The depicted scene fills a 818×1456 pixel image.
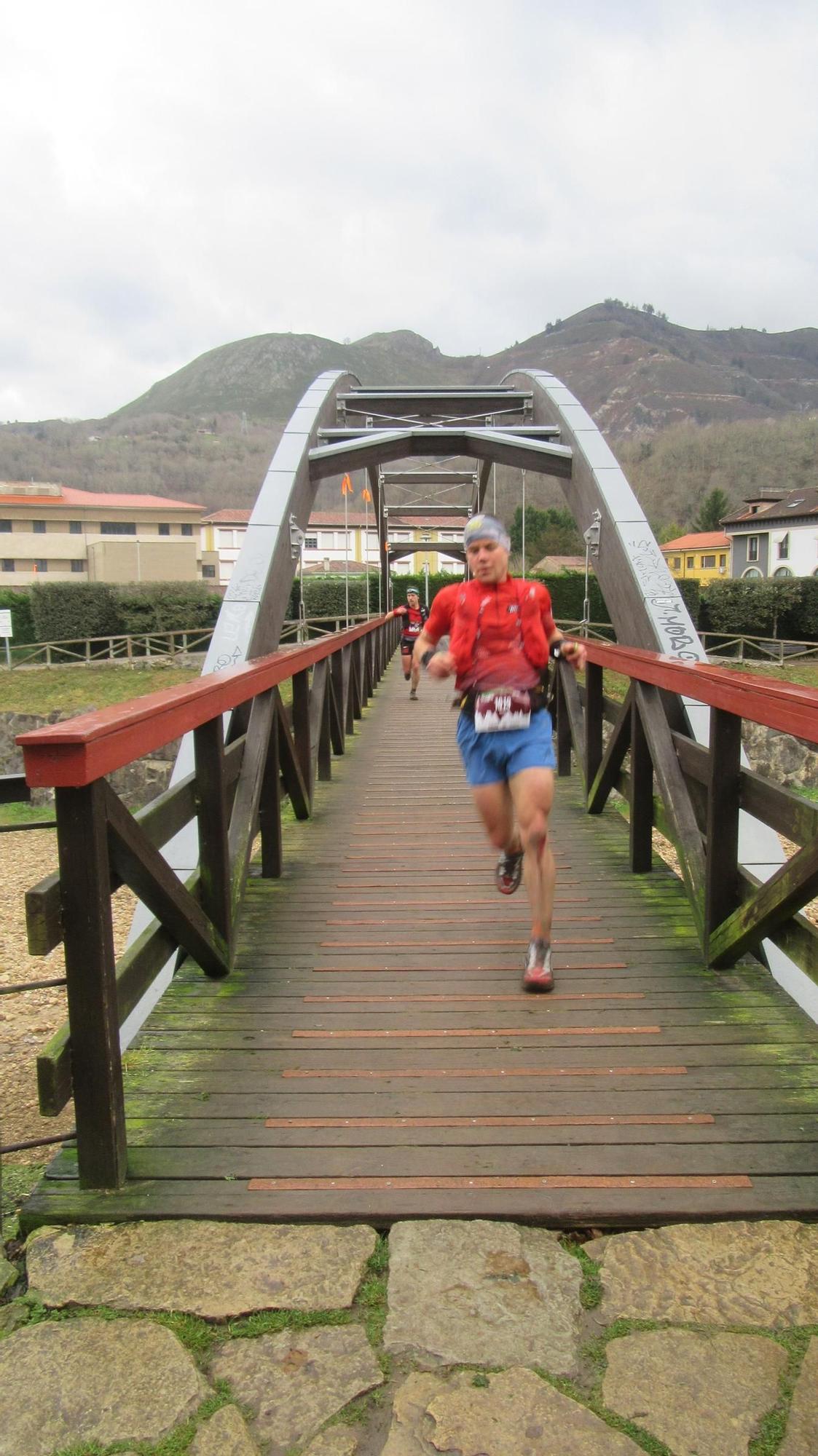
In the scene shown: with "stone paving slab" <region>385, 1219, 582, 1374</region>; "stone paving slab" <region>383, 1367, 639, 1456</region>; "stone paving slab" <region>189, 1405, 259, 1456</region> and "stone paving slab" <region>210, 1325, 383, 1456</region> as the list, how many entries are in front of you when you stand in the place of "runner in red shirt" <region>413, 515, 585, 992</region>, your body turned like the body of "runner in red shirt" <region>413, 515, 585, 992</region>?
4

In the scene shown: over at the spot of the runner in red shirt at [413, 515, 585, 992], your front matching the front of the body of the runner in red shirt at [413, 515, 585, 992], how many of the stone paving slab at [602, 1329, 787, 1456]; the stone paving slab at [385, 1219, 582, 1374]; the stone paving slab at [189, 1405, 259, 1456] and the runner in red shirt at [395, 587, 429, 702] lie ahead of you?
3

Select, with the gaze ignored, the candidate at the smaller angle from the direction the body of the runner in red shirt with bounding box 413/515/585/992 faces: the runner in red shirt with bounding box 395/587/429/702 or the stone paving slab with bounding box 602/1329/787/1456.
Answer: the stone paving slab

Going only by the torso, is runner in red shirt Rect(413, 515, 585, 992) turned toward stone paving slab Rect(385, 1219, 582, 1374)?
yes

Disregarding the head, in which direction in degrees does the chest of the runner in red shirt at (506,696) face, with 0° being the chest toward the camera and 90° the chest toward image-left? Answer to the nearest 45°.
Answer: approximately 0°

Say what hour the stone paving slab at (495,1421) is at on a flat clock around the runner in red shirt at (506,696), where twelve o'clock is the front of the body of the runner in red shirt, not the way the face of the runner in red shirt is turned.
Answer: The stone paving slab is roughly at 12 o'clock from the runner in red shirt.

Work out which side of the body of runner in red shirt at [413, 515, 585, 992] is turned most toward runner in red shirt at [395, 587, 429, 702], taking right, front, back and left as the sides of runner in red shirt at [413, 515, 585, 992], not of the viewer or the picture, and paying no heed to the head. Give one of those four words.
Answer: back

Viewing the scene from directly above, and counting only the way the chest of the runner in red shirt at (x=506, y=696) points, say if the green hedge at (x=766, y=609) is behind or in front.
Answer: behind

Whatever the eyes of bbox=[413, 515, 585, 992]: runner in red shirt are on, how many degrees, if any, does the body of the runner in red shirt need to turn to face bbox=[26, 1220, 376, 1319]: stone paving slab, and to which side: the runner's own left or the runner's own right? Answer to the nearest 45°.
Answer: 0° — they already face it

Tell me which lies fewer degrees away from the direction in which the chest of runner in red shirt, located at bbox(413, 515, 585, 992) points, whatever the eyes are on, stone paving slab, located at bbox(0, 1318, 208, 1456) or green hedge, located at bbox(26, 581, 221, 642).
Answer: the stone paving slab

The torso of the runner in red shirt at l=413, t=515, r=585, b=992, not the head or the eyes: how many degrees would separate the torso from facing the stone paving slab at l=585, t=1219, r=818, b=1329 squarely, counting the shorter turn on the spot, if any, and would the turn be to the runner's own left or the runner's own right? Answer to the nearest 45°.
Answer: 0° — they already face it

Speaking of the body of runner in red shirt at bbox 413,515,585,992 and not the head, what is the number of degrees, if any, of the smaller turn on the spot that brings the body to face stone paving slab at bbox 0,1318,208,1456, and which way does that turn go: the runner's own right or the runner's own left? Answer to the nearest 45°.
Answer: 0° — they already face it
